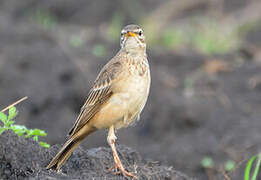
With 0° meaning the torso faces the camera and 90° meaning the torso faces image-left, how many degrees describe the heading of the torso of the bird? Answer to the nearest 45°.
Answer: approximately 315°
